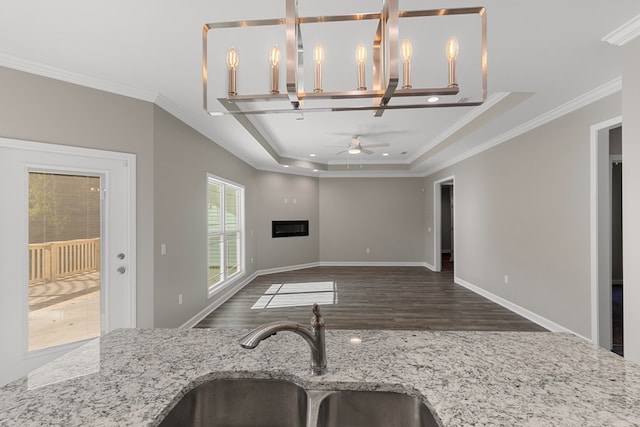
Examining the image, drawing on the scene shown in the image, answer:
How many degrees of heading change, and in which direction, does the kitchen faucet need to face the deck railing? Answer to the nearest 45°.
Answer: approximately 45° to its right

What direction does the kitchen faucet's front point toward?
to the viewer's left

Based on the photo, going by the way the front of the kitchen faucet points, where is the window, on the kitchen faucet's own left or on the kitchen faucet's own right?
on the kitchen faucet's own right

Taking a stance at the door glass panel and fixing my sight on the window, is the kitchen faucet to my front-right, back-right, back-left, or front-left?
back-right
